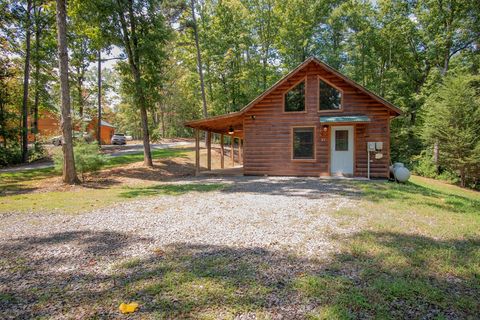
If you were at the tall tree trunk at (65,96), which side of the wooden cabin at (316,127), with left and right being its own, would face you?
right

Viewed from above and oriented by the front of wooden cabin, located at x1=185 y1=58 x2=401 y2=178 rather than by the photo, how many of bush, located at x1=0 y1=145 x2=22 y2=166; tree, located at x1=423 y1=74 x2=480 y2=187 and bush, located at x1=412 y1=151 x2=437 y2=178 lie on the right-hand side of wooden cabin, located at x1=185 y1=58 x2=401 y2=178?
1

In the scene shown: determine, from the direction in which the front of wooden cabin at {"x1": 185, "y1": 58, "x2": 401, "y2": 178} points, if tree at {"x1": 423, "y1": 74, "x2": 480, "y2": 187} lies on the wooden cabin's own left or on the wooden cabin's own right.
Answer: on the wooden cabin's own left

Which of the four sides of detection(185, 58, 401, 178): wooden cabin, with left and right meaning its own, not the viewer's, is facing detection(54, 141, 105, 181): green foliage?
right

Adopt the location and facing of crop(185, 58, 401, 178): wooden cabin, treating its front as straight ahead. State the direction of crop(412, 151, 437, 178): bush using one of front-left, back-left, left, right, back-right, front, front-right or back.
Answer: back-left

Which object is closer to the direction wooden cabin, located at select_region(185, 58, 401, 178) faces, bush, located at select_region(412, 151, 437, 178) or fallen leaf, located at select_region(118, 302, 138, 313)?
the fallen leaf

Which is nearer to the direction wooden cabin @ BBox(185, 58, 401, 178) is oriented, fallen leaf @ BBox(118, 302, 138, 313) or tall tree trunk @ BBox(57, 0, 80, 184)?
the fallen leaf

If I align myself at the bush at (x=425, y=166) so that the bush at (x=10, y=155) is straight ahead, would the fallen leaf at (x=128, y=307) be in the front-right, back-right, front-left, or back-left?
front-left

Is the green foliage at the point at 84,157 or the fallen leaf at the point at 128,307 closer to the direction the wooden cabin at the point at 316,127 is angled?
the fallen leaf

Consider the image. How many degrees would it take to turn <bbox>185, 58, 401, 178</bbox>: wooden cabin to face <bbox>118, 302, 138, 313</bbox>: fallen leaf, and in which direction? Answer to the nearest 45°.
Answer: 0° — it already faces it

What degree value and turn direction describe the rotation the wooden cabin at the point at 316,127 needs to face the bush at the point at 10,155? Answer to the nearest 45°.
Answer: approximately 90° to its right

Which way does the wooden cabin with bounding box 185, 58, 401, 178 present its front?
toward the camera

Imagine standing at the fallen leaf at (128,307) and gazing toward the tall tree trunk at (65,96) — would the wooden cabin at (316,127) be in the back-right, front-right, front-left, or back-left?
front-right
